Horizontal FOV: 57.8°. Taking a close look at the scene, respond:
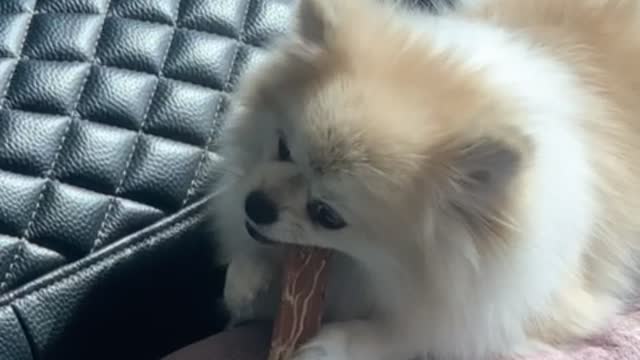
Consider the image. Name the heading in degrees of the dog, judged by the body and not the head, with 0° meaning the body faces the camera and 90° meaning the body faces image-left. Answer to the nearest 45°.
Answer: approximately 45°

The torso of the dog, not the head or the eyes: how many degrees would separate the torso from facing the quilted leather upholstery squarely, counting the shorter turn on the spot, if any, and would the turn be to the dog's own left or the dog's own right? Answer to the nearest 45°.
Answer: approximately 45° to the dog's own right
